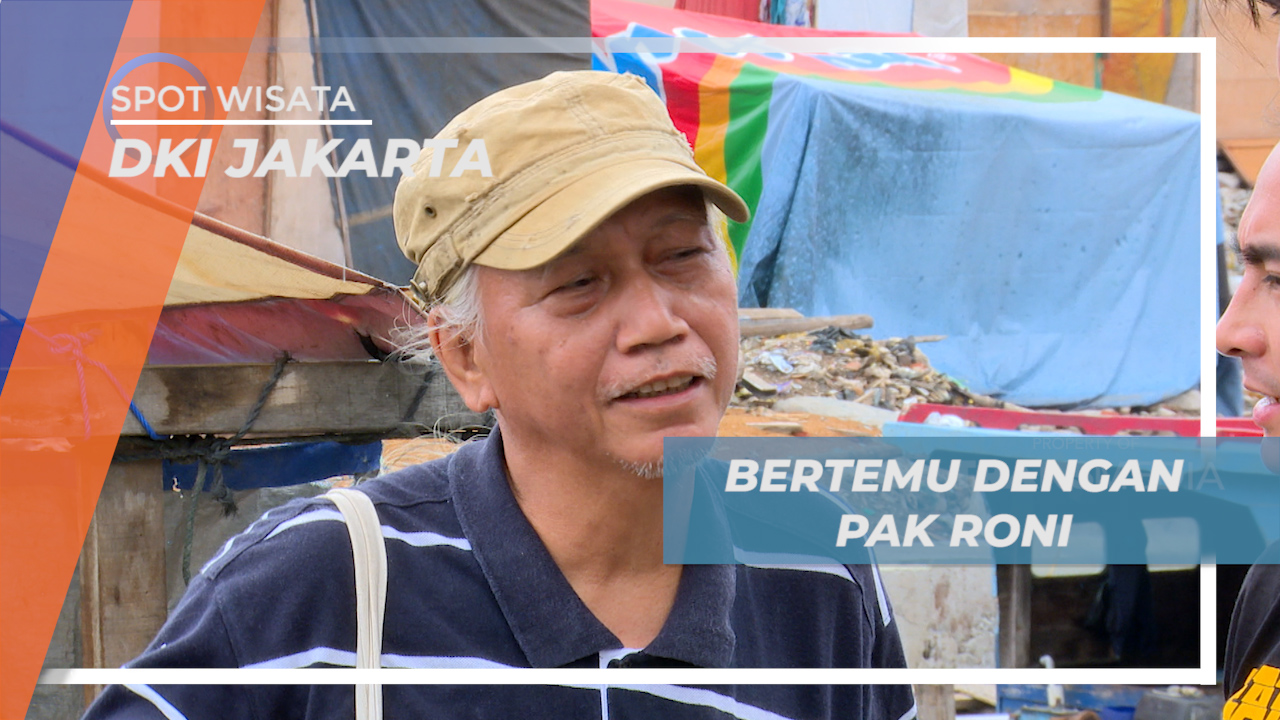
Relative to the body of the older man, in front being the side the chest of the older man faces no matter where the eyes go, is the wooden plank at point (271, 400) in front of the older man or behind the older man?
behind

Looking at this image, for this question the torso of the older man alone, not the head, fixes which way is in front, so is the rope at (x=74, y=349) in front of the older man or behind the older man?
behind

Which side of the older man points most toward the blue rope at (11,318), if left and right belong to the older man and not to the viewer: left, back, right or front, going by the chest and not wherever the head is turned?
back

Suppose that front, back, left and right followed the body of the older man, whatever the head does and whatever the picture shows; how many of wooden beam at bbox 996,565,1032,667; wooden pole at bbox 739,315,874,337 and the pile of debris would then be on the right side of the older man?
0

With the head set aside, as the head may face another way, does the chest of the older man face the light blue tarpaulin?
no

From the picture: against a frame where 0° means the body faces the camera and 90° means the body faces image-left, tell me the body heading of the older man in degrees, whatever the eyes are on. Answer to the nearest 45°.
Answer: approximately 315°

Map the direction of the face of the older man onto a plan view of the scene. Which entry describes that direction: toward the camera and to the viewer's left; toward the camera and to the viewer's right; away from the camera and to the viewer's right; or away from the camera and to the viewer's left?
toward the camera and to the viewer's right

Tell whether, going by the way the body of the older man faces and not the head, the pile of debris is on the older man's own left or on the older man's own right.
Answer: on the older man's own left

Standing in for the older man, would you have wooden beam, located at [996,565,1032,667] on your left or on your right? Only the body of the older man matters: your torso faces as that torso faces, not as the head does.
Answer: on your left

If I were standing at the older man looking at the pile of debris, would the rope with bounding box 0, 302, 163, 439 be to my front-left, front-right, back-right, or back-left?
front-left

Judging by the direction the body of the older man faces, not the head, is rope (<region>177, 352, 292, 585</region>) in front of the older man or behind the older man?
behind
